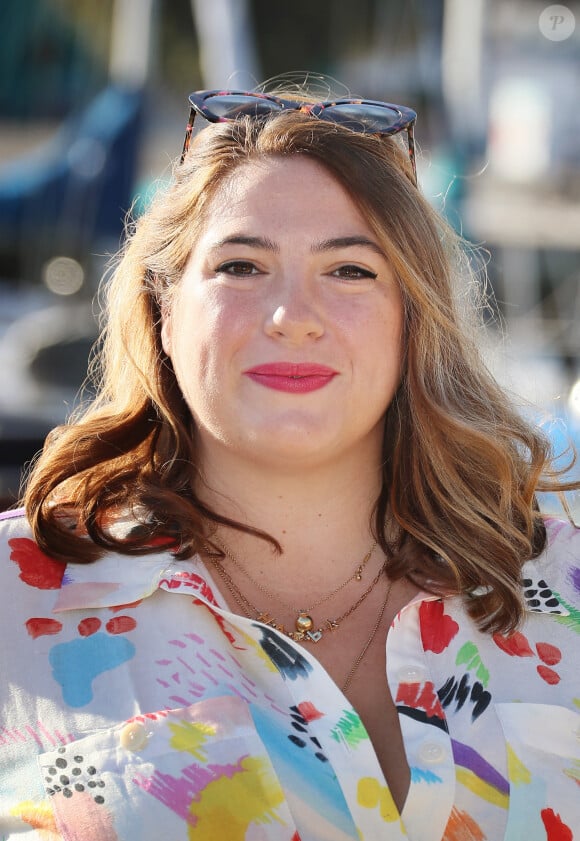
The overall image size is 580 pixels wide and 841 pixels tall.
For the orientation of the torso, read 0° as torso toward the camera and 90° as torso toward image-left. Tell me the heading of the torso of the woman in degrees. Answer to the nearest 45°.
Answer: approximately 0°

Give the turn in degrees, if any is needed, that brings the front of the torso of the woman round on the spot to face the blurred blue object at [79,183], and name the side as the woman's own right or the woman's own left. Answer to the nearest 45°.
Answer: approximately 180°
